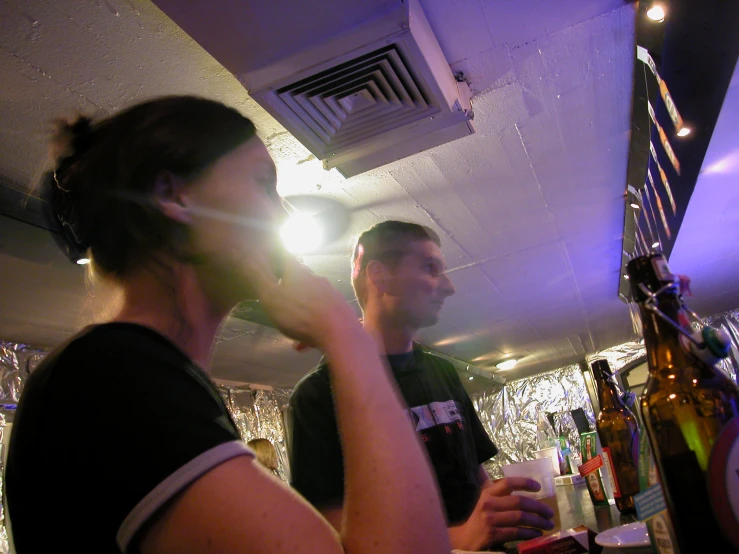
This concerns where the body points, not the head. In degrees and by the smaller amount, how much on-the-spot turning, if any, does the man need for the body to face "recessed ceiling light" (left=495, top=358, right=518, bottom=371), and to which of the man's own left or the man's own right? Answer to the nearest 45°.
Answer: approximately 135° to the man's own left

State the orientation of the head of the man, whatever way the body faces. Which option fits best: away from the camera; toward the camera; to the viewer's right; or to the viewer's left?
to the viewer's right

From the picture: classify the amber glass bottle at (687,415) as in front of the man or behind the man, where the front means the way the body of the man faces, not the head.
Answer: in front

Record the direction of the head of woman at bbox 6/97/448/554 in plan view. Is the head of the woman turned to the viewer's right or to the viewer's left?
to the viewer's right

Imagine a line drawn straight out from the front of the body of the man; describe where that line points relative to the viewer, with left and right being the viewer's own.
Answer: facing the viewer and to the right of the viewer
